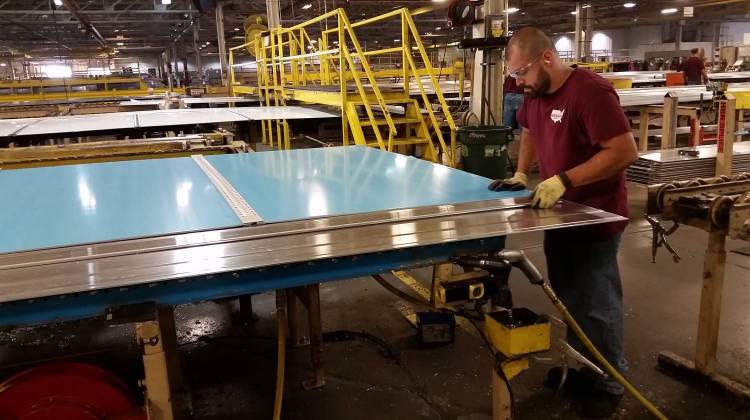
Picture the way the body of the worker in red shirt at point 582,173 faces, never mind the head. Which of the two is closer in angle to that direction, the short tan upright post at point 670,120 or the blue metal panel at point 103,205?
the blue metal panel

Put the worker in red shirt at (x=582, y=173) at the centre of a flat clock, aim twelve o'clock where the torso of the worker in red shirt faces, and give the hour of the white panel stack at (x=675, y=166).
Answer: The white panel stack is roughly at 5 o'clock from the worker in red shirt.

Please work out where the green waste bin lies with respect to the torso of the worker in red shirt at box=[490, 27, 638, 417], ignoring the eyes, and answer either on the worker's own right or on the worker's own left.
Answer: on the worker's own right

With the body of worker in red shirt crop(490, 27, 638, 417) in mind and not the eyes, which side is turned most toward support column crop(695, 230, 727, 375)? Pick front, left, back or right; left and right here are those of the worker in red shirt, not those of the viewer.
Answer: back

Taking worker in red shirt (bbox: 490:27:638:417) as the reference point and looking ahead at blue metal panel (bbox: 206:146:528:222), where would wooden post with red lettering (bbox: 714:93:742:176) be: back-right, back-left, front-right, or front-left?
back-right

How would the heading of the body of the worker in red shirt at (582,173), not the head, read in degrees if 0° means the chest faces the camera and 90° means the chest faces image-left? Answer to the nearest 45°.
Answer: approximately 45°

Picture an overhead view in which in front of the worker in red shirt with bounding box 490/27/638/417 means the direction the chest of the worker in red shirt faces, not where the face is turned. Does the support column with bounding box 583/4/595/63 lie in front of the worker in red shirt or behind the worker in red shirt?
behind

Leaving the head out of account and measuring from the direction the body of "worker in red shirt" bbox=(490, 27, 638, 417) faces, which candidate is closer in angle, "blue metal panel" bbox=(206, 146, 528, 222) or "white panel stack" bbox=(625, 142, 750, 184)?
the blue metal panel

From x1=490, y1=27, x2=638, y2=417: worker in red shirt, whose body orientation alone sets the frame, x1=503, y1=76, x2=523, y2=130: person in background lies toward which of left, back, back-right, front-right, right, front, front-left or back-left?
back-right

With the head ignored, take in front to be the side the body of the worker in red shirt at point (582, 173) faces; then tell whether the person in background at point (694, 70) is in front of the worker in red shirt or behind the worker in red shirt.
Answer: behind

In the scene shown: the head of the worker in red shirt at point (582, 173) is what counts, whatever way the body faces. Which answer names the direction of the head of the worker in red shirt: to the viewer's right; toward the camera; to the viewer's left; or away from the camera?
to the viewer's left

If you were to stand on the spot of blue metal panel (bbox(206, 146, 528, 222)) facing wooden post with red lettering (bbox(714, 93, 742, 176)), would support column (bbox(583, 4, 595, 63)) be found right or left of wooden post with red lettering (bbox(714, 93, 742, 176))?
left

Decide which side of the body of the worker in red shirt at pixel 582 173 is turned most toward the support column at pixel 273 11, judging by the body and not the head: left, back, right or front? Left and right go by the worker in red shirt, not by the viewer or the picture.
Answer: right

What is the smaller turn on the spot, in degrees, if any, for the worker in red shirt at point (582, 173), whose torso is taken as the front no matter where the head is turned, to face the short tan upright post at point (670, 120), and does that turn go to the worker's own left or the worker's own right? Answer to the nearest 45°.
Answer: approximately 135° to the worker's own right

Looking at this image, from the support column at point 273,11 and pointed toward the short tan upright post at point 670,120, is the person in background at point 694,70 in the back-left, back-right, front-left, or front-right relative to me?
front-left
